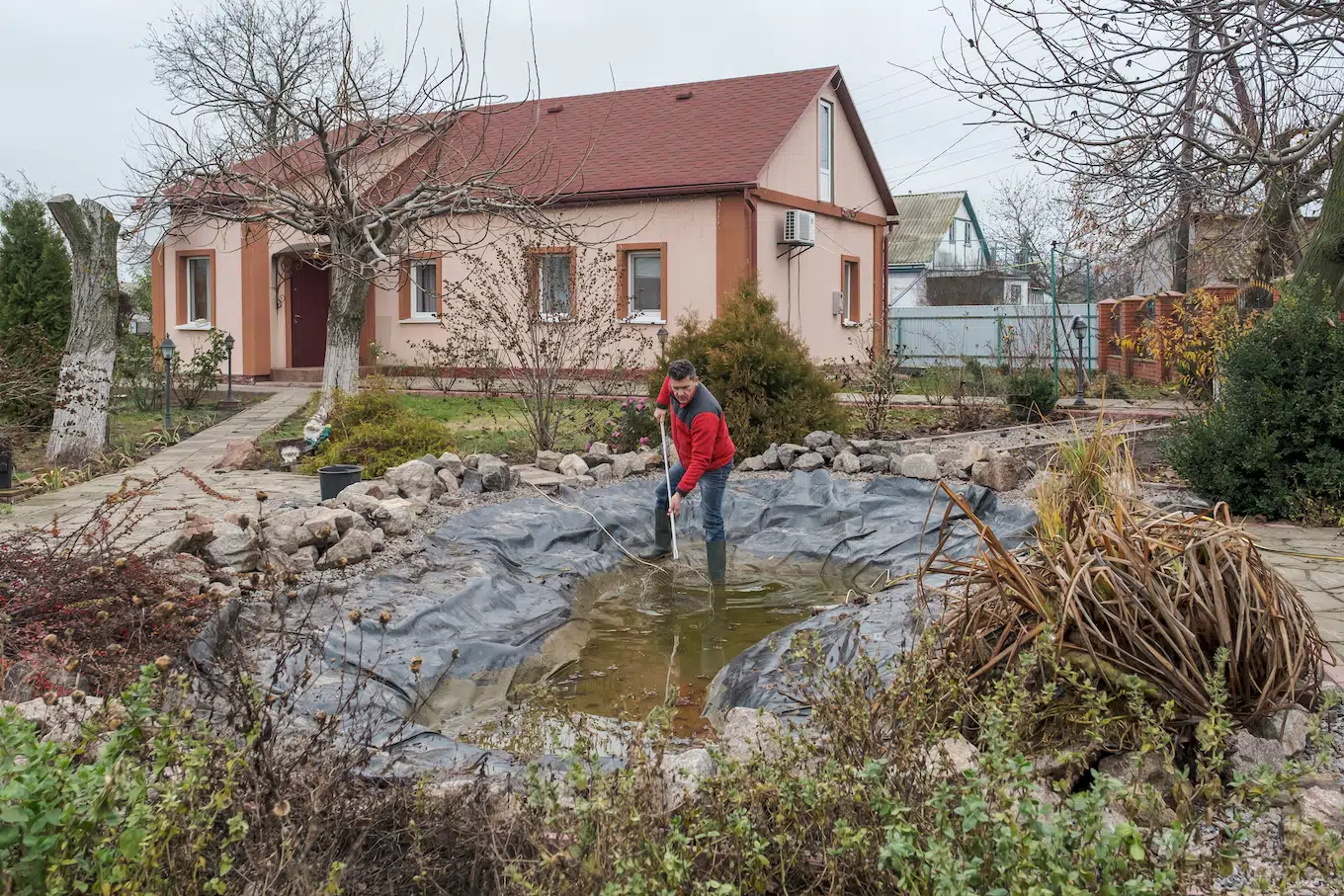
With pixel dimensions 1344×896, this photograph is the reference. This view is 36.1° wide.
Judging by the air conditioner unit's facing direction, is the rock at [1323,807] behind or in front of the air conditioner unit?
in front

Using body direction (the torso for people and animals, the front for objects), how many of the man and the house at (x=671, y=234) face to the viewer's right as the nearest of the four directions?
0

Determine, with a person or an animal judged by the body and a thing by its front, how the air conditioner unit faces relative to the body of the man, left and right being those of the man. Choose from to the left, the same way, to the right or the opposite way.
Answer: to the left

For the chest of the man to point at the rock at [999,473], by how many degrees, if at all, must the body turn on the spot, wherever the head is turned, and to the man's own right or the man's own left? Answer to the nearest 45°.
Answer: approximately 180°

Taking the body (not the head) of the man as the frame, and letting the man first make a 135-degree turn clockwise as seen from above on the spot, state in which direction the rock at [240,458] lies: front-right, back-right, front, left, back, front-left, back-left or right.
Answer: front-left

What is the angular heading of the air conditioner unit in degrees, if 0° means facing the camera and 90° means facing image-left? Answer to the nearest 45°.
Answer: approximately 315°

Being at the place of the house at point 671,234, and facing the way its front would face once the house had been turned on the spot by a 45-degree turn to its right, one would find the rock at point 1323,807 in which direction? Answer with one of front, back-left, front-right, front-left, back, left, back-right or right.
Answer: left

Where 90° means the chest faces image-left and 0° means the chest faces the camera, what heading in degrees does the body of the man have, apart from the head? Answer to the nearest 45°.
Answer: approximately 45°

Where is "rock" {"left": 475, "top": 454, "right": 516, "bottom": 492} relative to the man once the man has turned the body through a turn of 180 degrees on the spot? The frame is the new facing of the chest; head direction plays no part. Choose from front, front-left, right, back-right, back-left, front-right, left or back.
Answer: left

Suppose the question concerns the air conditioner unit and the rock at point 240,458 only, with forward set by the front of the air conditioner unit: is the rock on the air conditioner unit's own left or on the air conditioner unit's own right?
on the air conditioner unit's own right

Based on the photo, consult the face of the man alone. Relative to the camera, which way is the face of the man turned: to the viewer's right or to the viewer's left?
to the viewer's left

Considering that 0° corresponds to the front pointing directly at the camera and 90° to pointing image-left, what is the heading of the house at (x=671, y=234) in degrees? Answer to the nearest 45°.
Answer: approximately 45°

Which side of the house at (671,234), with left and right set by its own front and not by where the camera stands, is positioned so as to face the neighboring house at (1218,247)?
left
